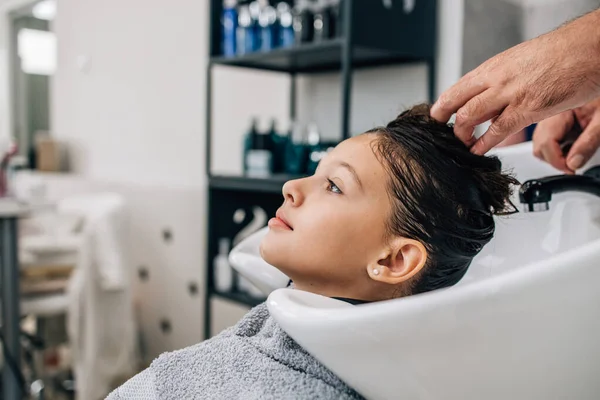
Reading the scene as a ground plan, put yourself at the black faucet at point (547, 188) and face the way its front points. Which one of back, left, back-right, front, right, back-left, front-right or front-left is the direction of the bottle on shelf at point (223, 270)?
front-right

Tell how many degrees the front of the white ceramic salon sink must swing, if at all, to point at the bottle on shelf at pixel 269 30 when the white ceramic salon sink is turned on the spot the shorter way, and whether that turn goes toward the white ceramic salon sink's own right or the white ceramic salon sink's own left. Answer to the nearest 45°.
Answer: approximately 90° to the white ceramic salon sink's own right

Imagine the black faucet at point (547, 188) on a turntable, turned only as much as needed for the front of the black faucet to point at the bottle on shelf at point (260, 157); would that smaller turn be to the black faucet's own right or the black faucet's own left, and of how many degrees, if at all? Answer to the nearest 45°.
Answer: approximately 45° to the black faucet's own right

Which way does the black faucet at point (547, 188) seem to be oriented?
to the viewer's left

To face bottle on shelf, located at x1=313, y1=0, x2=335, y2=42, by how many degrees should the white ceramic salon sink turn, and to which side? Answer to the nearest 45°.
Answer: approximately 90° to its right

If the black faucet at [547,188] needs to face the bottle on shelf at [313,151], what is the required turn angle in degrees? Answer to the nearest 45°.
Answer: approximately 45° to its right

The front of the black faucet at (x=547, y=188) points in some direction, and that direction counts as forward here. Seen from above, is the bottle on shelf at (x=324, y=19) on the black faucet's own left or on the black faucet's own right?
on the black faucet's own right

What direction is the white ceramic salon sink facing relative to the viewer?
to the viewer's left

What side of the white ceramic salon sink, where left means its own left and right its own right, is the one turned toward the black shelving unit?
right
